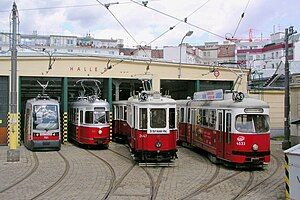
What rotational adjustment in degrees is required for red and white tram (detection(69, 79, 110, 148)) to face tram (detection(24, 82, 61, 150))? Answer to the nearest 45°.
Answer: approximately 135° to its right

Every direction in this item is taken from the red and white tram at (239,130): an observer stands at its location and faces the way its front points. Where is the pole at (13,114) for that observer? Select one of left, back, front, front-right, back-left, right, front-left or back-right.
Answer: back-right

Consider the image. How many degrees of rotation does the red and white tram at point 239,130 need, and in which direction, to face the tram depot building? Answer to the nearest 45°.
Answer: approximately 180°

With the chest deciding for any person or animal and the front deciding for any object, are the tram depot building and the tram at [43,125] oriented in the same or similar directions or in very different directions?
same or similar directions

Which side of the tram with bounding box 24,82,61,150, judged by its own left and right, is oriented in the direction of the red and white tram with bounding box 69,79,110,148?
left

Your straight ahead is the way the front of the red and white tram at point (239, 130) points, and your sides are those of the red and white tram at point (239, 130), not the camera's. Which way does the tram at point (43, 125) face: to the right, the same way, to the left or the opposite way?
the same way

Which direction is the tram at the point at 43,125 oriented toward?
toward the camera

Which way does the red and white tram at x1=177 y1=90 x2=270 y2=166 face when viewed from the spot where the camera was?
facing the viewer and to the right of the viewer

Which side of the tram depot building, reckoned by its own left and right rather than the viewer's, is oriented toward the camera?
front

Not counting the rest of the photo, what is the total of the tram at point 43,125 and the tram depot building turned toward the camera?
2
